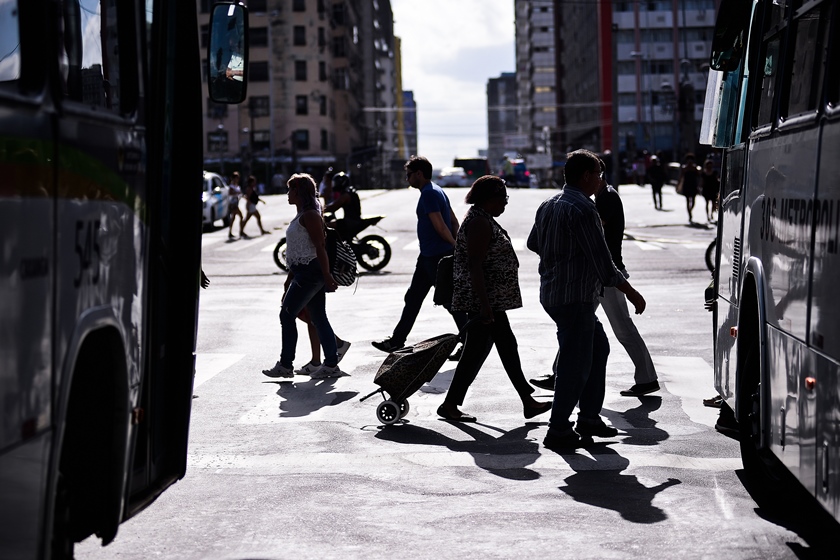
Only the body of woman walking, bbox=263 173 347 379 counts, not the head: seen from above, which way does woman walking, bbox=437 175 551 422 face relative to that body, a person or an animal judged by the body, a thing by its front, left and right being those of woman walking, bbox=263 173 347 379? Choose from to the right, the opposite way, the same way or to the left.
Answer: the opposite way

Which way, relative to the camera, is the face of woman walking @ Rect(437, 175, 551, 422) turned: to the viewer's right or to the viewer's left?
to the viewer's right

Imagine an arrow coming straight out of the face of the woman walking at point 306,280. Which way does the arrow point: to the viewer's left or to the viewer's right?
to the viewer's left

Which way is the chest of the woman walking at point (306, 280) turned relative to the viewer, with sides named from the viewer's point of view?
facing to the left of the viewer

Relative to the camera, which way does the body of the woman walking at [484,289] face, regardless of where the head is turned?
to the viewer's right

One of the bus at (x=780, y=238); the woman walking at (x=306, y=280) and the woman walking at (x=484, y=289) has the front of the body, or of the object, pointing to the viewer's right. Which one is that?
the woman walking at (x=484, y=289)

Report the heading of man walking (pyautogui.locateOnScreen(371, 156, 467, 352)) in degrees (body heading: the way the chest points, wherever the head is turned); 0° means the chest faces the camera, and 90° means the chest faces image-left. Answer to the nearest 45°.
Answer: approximately 90°

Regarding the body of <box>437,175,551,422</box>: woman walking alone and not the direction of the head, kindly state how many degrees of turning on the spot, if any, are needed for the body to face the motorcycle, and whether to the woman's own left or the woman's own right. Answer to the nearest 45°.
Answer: approximately 90° to the woman's own left

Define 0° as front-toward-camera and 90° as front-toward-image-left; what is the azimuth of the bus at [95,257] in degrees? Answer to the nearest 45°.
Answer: approximately 225°

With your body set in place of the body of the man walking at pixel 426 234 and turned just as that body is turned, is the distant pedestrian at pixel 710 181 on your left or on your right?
on your right
